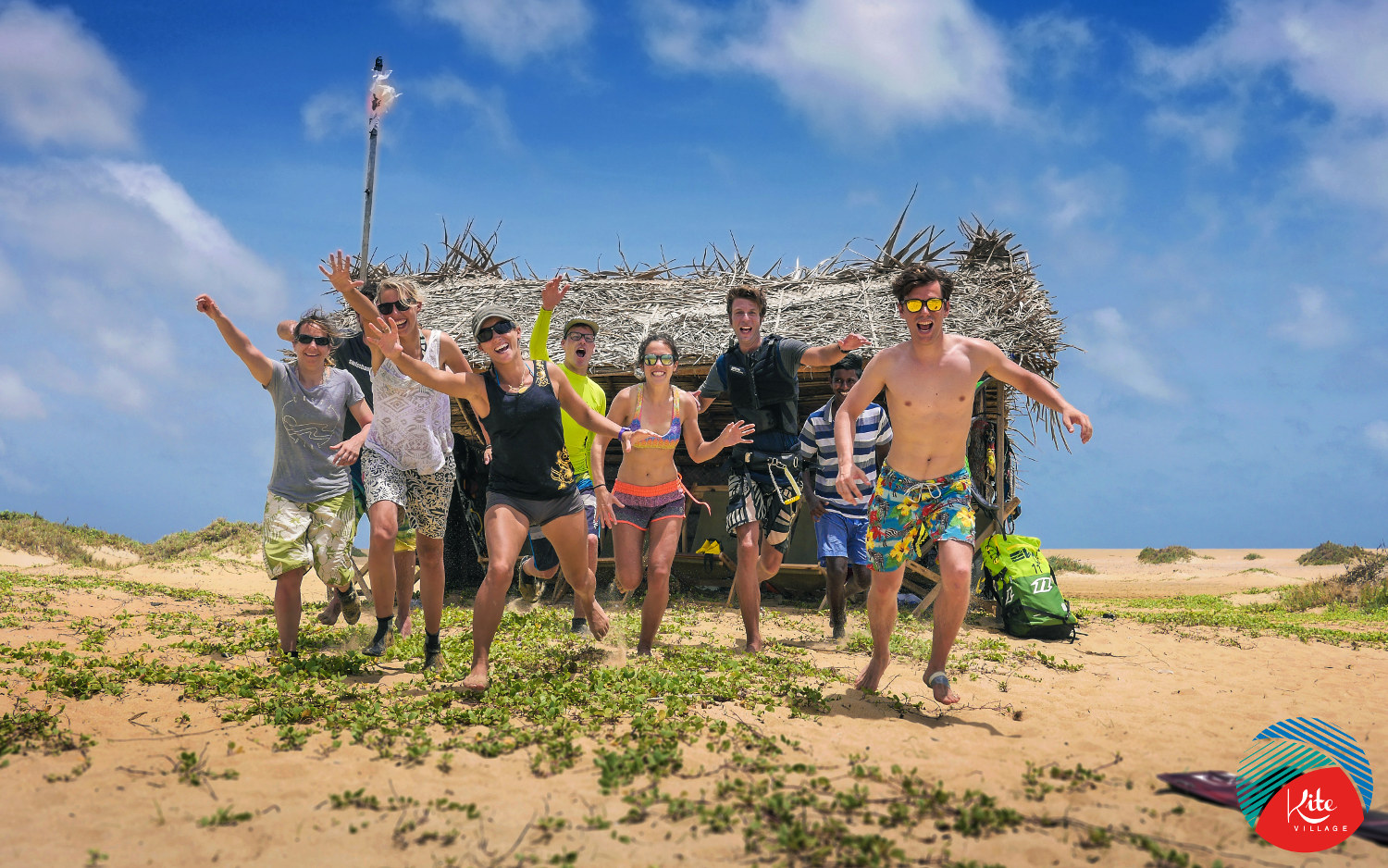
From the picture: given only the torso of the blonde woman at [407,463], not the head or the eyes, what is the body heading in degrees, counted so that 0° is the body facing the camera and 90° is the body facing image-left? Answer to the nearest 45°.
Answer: approximately 0°

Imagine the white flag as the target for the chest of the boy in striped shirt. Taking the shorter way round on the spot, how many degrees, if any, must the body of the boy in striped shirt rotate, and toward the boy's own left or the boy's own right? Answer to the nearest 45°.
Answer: approximately 135° to the boy's own right

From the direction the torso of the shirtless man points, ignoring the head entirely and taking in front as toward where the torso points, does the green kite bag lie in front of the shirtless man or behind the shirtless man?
behind

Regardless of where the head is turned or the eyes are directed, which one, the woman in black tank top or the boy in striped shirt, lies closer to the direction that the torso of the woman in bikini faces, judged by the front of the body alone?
the woman in black tank top

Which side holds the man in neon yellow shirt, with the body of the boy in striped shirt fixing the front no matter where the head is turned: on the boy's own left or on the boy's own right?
on the boy's own right

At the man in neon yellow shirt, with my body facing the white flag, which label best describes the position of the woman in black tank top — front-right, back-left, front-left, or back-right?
back-left
